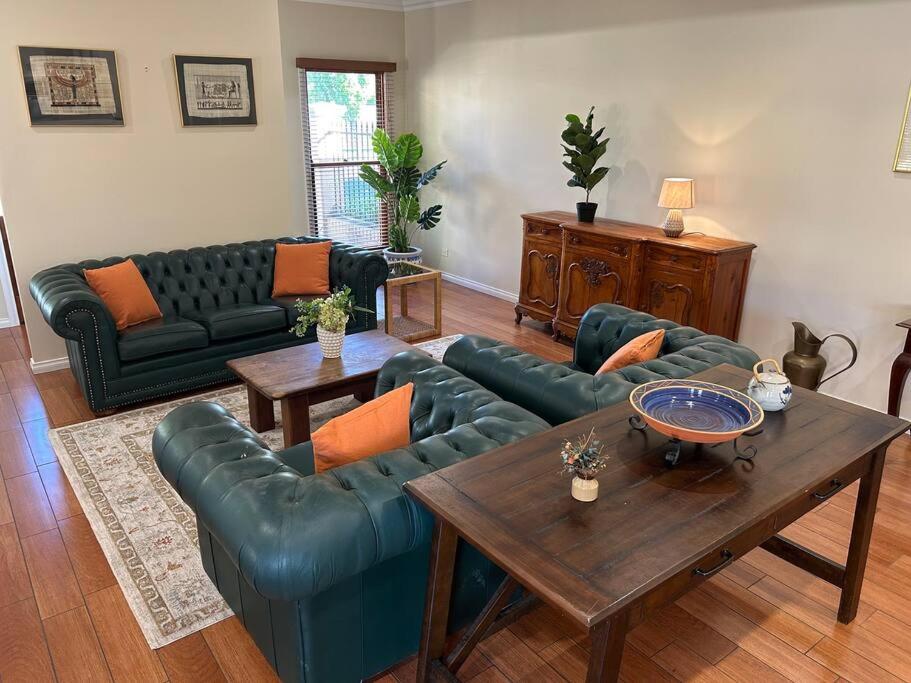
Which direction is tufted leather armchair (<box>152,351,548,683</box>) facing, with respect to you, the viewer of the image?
facing away from the viewer and to the left of the viewer

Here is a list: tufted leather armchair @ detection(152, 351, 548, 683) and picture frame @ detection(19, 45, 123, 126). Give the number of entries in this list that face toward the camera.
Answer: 1

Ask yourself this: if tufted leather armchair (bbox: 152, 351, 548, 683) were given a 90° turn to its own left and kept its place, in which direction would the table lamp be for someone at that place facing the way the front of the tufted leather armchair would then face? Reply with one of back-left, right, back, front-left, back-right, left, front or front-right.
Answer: back

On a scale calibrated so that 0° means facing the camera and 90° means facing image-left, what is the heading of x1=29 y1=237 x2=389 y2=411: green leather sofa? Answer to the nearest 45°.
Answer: approximately 315°

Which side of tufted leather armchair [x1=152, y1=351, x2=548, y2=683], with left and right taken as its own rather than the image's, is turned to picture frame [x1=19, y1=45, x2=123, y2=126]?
front

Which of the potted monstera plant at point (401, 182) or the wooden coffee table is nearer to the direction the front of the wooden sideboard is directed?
the wooden coffee table

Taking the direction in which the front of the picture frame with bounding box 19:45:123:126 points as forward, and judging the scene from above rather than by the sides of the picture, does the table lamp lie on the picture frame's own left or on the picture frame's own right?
on the picture frame's own left

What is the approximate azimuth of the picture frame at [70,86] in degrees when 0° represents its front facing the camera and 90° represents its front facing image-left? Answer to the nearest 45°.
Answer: approximately 0°

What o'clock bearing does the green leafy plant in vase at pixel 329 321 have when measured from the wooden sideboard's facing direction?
The green leafy plant in vase is roughly at 12 o'clock from the wooden sideboard.

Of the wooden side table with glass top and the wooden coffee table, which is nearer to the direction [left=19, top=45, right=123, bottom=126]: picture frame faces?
the wooden coffee table

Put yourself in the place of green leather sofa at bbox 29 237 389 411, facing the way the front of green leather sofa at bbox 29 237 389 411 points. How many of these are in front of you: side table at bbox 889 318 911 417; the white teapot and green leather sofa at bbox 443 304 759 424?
3
